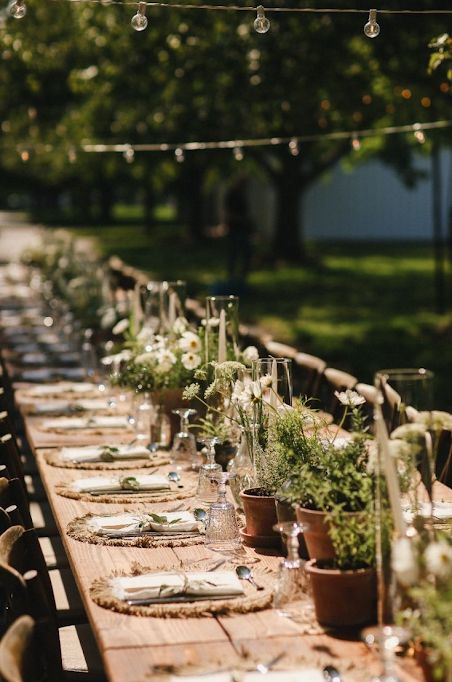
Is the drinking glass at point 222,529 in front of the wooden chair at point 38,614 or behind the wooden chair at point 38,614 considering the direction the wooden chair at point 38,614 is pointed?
in front

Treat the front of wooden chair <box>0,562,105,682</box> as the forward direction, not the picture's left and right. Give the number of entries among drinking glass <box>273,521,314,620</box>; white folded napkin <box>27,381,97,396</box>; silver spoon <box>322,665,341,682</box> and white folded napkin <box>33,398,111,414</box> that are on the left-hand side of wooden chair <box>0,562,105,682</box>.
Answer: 2

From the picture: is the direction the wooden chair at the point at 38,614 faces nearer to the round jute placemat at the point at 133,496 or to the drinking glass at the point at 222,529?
the drinking glass

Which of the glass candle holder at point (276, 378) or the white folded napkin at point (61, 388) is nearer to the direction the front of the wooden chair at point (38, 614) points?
the glass candle holder

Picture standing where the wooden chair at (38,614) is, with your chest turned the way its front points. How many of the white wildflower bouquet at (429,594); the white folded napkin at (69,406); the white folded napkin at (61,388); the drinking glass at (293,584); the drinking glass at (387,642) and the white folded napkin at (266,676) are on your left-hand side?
2

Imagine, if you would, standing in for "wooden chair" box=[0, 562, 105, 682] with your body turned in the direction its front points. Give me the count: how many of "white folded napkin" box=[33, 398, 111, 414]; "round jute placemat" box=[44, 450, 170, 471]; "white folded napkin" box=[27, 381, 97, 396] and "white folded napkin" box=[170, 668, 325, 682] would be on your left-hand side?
3

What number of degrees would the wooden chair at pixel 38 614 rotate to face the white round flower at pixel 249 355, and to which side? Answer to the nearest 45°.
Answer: approximately 45° to its left

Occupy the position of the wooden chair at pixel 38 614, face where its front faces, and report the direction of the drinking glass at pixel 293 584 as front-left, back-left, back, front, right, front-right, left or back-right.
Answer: front-right

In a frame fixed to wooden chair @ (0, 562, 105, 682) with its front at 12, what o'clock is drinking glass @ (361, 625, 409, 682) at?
The drinking glass is roughly at 2 o'clock from the wooden chair.

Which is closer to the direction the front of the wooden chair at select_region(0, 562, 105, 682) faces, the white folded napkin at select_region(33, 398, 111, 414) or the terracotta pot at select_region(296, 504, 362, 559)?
the terracotta pot

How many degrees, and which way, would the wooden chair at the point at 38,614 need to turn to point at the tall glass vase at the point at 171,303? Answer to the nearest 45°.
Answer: approximately 90° to its left

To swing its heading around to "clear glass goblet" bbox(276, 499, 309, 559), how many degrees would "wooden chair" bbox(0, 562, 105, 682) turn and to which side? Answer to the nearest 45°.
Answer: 0° — it already faces it

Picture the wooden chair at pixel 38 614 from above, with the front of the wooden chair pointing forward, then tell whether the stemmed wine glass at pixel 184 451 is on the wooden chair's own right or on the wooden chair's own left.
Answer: on the wooden chair's own left

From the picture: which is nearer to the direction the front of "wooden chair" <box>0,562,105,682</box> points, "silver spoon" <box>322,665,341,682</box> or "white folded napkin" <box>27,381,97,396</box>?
the silver spoon

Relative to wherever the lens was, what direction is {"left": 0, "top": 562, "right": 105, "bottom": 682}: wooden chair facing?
facing to the right of the viewer

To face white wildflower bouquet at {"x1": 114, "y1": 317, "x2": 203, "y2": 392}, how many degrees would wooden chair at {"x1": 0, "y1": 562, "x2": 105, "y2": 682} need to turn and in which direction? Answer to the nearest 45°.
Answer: approximately 90° to its left

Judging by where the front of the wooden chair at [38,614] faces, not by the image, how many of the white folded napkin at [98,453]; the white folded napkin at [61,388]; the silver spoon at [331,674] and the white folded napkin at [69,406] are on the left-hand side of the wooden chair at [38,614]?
3

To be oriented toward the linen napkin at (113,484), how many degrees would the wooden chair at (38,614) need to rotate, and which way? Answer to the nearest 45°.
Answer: approximately 90° to its left
